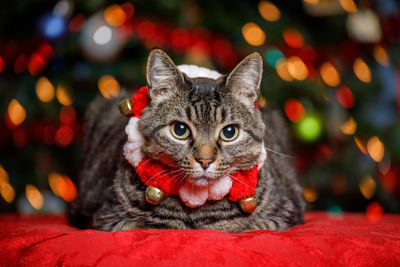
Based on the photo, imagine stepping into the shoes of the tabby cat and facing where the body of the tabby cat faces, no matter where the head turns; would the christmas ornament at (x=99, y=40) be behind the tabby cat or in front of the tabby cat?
behind

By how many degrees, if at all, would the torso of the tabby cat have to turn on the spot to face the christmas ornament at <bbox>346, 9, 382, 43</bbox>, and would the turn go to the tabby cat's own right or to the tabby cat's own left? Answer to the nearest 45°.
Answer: approximately 135° to the tabby cat's own left

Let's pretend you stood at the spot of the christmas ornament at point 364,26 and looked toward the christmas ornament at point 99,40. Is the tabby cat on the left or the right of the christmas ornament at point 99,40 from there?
left

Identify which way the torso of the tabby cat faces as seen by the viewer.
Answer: toward the camera
